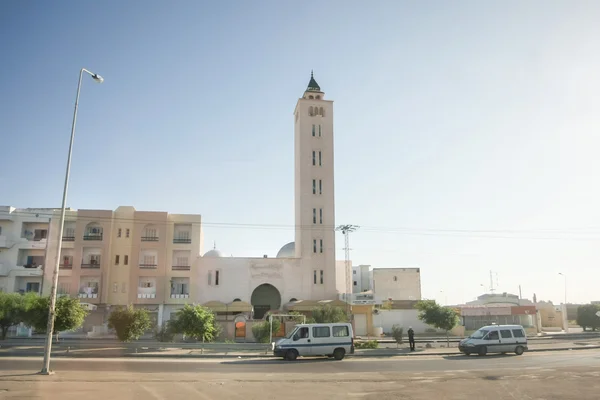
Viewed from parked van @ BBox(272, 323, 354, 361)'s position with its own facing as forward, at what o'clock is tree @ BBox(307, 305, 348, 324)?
The tree is roughly at 3 o'clock from the parked van.

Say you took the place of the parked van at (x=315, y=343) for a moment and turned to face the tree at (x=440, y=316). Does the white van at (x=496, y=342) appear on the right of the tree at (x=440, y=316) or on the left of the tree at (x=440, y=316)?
right

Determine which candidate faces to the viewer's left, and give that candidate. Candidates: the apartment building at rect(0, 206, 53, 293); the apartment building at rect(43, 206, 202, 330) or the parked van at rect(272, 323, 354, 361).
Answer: the parked van

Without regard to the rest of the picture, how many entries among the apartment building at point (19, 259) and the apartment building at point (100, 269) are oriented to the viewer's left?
0

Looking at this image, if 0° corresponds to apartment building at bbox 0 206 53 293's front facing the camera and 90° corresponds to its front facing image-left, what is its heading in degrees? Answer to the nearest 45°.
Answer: approximately 0°

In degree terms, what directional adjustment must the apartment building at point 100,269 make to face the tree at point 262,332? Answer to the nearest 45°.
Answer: approximately 45° to its left

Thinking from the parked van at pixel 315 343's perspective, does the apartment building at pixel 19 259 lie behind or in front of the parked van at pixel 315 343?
in front

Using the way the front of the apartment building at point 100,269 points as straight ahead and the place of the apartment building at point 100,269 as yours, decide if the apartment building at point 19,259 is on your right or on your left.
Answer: on your right

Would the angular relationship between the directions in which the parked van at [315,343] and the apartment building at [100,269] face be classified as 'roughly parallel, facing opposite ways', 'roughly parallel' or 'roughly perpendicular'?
roughly perpendicular

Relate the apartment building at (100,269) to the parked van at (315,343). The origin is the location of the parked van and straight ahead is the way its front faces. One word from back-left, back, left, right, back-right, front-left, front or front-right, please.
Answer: front-right

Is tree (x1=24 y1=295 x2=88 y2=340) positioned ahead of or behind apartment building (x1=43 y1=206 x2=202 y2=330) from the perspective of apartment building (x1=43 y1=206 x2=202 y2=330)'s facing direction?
ahead

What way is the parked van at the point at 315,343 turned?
to the viewer's left
